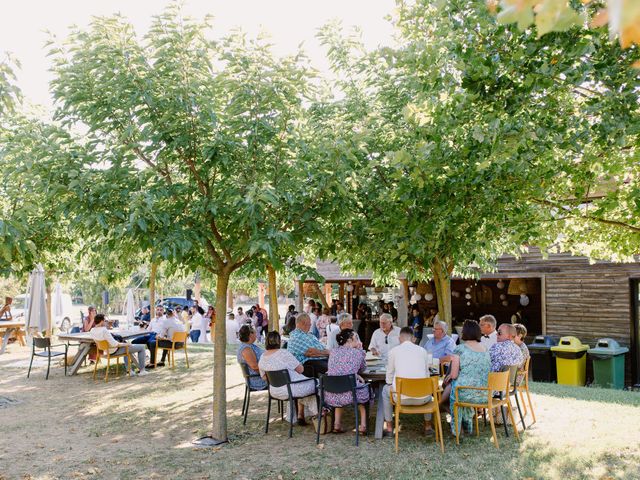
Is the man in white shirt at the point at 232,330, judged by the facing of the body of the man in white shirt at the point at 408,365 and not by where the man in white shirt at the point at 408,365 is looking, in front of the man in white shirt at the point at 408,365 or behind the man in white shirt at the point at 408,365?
in front

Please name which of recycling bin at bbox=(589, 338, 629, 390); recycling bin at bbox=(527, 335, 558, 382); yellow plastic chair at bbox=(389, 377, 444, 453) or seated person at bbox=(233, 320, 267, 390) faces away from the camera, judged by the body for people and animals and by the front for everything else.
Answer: the yellow plastic chair

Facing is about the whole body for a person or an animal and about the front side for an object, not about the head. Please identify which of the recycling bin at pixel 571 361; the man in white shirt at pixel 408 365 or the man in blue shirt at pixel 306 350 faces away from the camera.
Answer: the man in white shirt

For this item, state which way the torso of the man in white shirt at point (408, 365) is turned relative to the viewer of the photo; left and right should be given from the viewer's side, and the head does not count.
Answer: facing away from the viewer

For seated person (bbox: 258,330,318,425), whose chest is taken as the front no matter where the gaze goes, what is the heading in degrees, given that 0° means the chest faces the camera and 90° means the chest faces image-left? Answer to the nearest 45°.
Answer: approximately 225°

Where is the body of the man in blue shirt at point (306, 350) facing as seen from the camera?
to the viewer's right

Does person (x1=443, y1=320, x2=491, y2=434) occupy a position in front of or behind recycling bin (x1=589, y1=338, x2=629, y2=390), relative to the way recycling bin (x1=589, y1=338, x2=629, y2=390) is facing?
in front

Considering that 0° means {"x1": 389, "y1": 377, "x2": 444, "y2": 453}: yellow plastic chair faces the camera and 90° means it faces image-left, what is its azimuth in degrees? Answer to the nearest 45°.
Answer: approximately 180°

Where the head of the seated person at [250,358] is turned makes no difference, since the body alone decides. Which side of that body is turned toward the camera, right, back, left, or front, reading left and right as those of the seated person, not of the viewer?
right

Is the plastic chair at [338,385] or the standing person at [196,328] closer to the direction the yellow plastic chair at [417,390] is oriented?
the standing person
